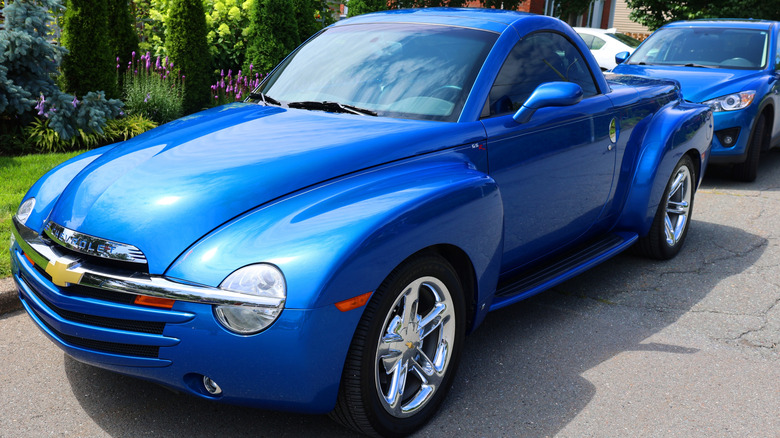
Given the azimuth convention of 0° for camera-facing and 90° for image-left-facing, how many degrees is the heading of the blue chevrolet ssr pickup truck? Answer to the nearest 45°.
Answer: approximately 45°

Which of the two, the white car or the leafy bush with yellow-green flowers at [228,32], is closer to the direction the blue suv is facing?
the leafy bush with yellow-green flowers

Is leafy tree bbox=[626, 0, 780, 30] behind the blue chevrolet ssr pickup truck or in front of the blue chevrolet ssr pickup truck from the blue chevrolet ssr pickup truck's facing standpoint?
behind

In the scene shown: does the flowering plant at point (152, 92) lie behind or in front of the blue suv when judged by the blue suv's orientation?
in front

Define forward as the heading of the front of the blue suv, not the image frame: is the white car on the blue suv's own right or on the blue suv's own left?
on the blue suv's own right

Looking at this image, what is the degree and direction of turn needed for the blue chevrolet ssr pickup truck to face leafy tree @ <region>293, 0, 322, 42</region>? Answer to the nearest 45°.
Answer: approximately 135° to its right

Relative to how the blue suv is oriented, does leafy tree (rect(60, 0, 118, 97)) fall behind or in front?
in front

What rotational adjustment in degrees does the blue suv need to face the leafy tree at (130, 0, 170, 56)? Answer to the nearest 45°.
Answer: approximately 45° to its right

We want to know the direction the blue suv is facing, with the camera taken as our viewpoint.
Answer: facing the viewer and to the left of the viewer

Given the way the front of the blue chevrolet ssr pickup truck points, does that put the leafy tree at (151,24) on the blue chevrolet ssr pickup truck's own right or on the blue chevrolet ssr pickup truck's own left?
on the blue chevrolet ssr pickup truck's own right
